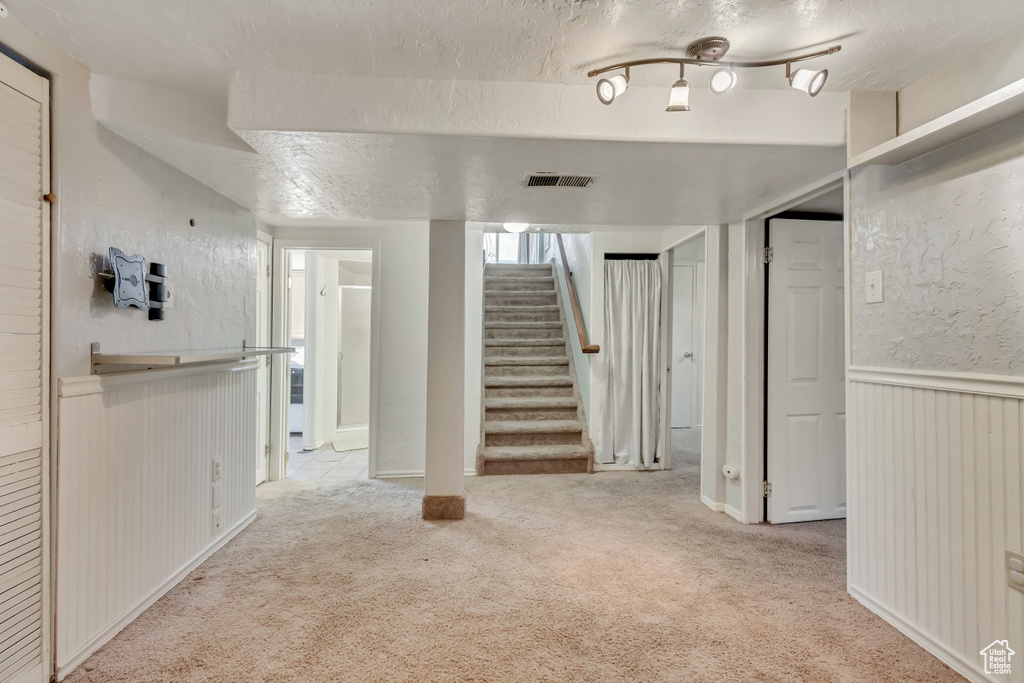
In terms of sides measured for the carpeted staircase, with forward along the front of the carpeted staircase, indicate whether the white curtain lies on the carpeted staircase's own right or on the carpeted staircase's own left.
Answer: on the carpeted staircase's own left

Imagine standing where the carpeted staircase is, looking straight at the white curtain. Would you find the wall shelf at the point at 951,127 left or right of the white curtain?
right

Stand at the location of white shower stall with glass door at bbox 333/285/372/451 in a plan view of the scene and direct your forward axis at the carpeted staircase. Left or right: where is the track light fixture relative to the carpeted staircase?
right

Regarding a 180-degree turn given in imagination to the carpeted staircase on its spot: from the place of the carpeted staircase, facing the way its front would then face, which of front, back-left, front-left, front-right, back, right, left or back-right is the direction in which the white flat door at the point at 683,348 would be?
front-right

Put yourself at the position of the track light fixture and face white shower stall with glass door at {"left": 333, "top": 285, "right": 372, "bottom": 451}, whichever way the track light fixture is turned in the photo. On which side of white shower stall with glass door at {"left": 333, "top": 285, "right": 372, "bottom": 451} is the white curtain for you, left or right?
right

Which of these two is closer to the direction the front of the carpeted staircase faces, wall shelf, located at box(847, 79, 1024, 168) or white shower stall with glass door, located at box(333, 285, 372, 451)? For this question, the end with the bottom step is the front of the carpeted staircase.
the wall shelf

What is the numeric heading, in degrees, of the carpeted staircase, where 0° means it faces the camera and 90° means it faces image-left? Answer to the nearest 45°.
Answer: approximately 0°

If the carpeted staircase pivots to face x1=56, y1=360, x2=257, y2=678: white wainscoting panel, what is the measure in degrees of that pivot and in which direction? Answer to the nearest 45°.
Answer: approximately 45° to its right

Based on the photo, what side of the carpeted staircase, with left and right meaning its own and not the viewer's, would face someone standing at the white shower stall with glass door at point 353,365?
right

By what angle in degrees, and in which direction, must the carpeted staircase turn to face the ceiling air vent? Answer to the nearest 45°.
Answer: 0° — it already faces it
